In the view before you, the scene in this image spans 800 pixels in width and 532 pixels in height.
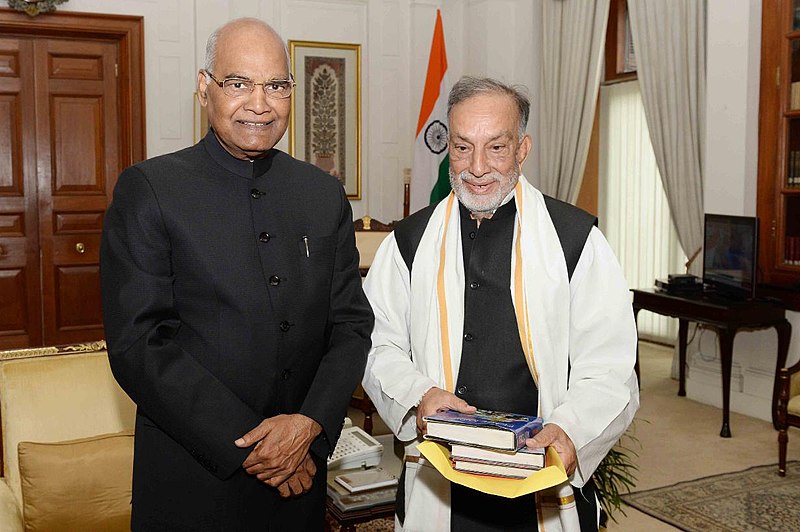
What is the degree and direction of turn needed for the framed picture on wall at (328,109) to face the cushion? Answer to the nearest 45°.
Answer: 0° — it already faces it

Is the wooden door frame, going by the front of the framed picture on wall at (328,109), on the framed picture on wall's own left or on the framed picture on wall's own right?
on the framed picture on wall's own right

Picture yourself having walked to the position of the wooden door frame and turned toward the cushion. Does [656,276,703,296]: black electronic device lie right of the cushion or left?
left

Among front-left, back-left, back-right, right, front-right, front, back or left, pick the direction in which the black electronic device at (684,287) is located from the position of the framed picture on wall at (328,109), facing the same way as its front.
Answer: front-left

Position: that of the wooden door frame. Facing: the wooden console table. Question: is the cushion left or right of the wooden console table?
right

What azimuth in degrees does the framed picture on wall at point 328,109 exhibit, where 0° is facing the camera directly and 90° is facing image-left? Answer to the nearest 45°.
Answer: approximately 0°

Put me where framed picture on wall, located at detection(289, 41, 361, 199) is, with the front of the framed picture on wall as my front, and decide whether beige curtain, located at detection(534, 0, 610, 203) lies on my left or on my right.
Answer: on my left

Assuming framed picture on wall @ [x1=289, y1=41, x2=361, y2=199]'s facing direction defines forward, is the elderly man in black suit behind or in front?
in front

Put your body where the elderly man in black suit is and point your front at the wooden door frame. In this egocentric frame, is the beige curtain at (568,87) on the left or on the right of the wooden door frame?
right

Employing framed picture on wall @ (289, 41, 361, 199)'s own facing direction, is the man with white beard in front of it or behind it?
in front

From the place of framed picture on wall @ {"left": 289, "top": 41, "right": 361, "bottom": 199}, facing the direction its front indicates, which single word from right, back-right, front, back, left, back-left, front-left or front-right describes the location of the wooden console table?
front-left

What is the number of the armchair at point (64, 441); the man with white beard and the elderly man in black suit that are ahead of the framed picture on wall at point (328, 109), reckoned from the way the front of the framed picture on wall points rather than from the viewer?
3

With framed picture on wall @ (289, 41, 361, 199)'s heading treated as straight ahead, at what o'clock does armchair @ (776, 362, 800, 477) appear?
The armchair is roughly at 11 o'clock from the framed picture on wall.
